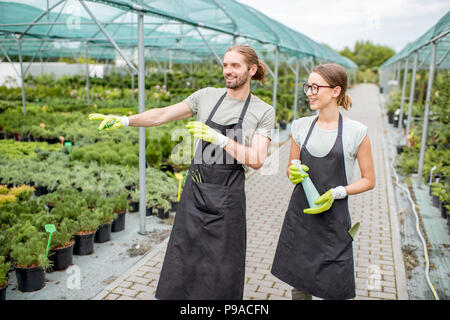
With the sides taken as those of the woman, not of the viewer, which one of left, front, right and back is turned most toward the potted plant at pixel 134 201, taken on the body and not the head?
right

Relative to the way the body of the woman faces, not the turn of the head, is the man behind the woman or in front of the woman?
in front

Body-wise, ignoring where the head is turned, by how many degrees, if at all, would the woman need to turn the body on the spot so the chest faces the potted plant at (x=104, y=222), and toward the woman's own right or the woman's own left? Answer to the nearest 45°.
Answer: approximately 90° to the woman's own right

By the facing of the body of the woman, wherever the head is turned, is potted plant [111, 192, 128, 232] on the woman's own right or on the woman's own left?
on the woman's own right

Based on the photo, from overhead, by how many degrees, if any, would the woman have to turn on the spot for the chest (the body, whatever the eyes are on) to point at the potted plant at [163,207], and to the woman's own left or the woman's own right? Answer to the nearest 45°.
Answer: approximately 90° to the woman's own right

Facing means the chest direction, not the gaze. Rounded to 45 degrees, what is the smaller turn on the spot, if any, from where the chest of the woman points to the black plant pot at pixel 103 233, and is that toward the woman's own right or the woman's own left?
approximately 90° to the woman's own right

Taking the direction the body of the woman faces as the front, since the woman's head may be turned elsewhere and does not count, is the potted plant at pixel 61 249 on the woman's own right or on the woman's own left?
on the woman's own right

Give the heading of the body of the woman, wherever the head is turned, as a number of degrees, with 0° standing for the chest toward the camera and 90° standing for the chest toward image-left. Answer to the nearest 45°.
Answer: approximately 45°

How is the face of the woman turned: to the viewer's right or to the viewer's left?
to the viewer's left

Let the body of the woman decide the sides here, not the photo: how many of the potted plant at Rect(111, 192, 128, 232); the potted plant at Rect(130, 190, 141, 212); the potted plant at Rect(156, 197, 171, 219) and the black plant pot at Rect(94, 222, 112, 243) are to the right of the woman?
4

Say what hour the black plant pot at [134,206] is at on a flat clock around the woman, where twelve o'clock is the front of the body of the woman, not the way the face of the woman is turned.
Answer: The black plant pot is roughly at 3 o'clock from the woman.

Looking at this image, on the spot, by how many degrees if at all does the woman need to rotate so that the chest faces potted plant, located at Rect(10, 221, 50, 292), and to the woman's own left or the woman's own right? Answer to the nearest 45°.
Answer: approximately 45° to the woman's own right

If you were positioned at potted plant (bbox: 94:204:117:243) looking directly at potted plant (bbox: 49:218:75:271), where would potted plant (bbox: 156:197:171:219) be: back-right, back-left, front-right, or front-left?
back-left
